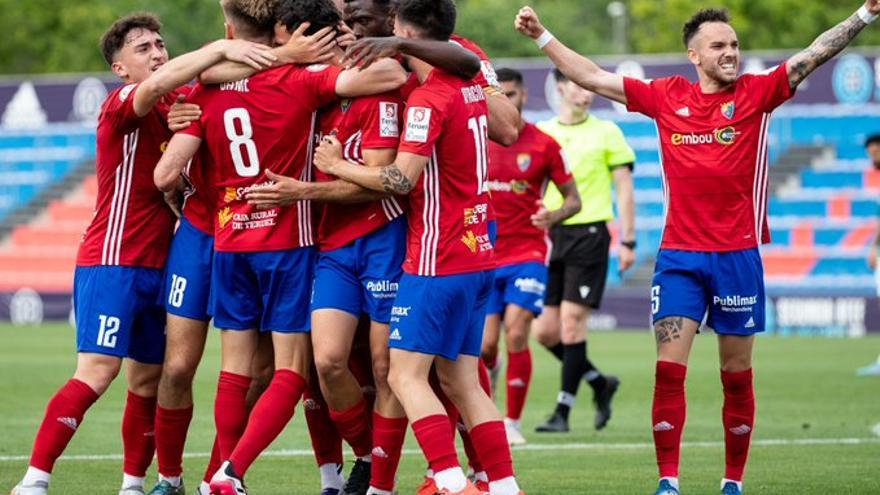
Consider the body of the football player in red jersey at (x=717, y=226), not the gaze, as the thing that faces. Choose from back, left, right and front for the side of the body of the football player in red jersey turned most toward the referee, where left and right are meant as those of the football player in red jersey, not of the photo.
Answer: back

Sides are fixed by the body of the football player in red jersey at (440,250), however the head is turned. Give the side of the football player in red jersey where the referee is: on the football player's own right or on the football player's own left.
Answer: on the football player's own right

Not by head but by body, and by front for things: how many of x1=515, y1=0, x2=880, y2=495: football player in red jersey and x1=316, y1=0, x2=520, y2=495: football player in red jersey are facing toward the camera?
1

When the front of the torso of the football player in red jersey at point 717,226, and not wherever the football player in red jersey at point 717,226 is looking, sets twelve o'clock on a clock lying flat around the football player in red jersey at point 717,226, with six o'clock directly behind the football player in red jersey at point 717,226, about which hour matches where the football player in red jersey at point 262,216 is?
the football player in red jersey at point 262,216 is roughly at 2 o'clock from the football player in red jersey at point 717,226.

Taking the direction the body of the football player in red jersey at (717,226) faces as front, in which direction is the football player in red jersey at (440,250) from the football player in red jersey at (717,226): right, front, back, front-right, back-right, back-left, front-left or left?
front-right

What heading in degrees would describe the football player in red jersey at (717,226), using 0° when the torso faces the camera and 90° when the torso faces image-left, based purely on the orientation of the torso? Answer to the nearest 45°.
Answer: approximately 0°

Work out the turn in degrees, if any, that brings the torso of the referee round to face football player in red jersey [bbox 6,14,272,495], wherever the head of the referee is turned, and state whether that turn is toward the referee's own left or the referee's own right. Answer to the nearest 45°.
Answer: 0° — they already face them

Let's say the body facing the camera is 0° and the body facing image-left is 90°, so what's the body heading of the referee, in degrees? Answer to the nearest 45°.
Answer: approximately 45°

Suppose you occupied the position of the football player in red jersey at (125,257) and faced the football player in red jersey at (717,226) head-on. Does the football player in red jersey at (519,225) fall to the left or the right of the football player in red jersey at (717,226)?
left

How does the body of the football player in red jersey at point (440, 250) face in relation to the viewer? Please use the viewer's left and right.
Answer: facing away from the viewer and to the left of the viewer

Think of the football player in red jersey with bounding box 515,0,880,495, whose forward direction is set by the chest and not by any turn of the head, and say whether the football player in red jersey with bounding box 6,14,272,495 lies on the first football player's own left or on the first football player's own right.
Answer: on the first football player's own right

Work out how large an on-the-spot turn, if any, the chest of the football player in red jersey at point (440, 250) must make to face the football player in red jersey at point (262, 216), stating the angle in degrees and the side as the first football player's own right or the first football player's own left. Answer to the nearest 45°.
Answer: approximately 45° to the first football player's own left
